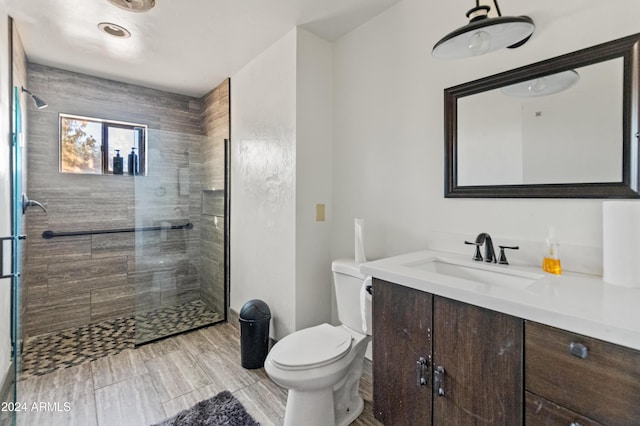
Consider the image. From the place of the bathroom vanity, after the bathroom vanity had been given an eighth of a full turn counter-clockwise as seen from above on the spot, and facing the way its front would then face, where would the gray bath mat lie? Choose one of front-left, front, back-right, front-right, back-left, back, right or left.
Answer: right

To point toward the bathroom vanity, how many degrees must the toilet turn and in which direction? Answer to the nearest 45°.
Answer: approximately 90° to its left

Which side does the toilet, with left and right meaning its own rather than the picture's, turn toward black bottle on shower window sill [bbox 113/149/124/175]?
right

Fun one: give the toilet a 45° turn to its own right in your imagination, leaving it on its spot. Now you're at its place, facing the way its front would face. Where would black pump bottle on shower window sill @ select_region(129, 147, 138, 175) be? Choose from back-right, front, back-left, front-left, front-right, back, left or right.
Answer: front-right

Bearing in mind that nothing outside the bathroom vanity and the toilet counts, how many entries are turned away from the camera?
0

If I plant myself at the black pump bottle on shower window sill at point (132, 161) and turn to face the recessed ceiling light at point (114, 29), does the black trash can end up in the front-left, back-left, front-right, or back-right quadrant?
front-left

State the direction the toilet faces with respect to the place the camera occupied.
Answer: facing the viewer and to the left of the viewer

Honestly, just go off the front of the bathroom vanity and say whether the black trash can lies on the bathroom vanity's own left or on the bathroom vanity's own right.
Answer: on the bathroom vanity's own right
